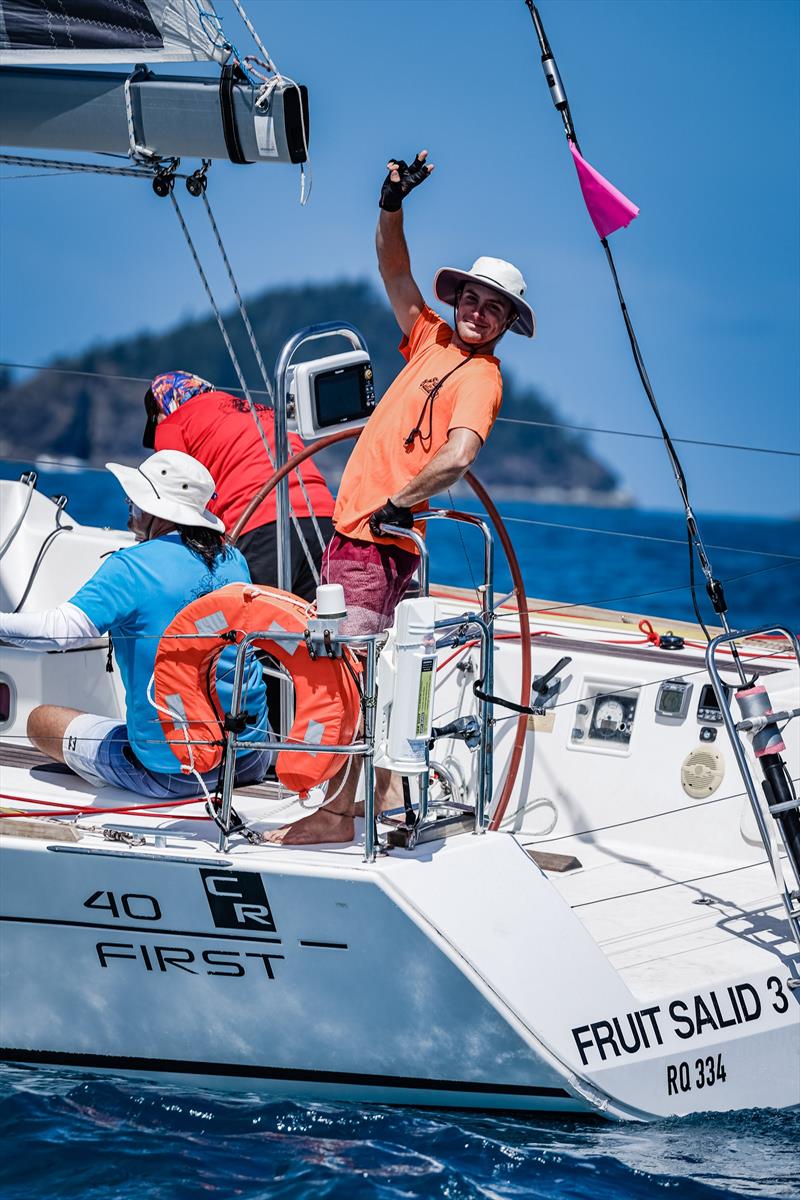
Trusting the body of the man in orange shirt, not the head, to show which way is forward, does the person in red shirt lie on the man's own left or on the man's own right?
on the man's own right

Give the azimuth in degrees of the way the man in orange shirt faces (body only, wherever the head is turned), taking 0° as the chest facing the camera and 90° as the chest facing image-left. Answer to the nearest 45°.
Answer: approximately 45°

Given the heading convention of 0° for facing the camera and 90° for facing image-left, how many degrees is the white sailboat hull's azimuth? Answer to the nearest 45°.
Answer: approximately 135°

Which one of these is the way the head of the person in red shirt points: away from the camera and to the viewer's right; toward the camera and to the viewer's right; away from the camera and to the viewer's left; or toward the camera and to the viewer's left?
away from the camera and to the viewer's left
